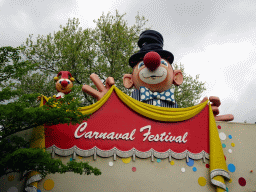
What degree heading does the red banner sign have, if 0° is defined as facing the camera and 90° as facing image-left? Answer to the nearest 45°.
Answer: approximately 0°
